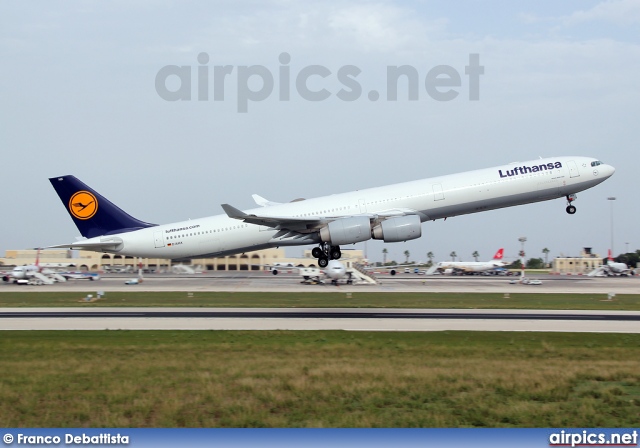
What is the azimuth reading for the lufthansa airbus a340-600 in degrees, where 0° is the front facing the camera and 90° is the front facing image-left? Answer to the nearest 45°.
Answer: approximately 270°
